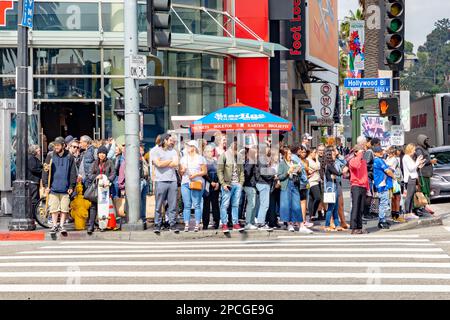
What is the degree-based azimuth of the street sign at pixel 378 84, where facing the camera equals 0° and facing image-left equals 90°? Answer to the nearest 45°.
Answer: approximately 0°

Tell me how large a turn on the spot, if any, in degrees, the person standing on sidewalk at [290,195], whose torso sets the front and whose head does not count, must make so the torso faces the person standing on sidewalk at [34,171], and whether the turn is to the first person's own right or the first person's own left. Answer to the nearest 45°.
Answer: approximately 135° to the first person's own right

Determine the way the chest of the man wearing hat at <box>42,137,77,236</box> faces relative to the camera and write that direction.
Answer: toward the camera

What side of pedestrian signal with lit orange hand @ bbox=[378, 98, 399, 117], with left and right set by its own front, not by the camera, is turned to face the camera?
front

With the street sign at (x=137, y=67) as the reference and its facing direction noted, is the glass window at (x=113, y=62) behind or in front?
behind

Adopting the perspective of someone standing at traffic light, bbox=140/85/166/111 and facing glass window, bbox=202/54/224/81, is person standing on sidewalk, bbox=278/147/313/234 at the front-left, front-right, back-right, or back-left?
front-right

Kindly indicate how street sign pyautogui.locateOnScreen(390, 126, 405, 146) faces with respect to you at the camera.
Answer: facing the viewer
